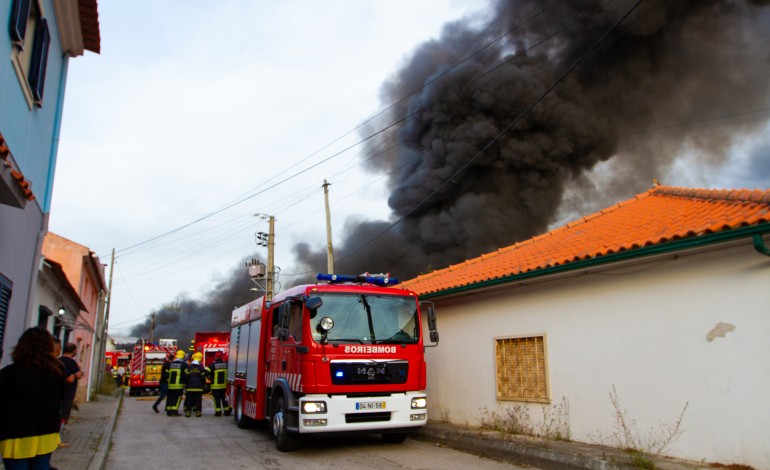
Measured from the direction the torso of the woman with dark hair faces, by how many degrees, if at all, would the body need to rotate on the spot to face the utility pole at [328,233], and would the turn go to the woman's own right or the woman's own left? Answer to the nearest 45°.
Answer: approximately 45° to the woman's own right

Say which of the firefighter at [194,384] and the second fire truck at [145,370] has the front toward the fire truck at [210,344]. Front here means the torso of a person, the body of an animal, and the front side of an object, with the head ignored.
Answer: the firefighter

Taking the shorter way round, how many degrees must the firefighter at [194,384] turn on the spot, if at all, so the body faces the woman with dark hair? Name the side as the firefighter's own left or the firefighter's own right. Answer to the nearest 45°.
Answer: approximately 180°

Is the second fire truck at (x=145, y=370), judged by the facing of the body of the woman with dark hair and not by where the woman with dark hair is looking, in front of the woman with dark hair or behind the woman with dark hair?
in front

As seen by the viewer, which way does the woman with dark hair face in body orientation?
away from the camera

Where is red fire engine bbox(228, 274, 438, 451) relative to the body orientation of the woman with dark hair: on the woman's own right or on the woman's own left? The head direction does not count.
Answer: on the woman's own right

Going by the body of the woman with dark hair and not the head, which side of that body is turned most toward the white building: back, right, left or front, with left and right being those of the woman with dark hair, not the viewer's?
right

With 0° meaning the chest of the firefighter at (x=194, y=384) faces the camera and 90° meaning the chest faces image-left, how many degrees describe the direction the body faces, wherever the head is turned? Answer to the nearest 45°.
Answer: approximately 180°
